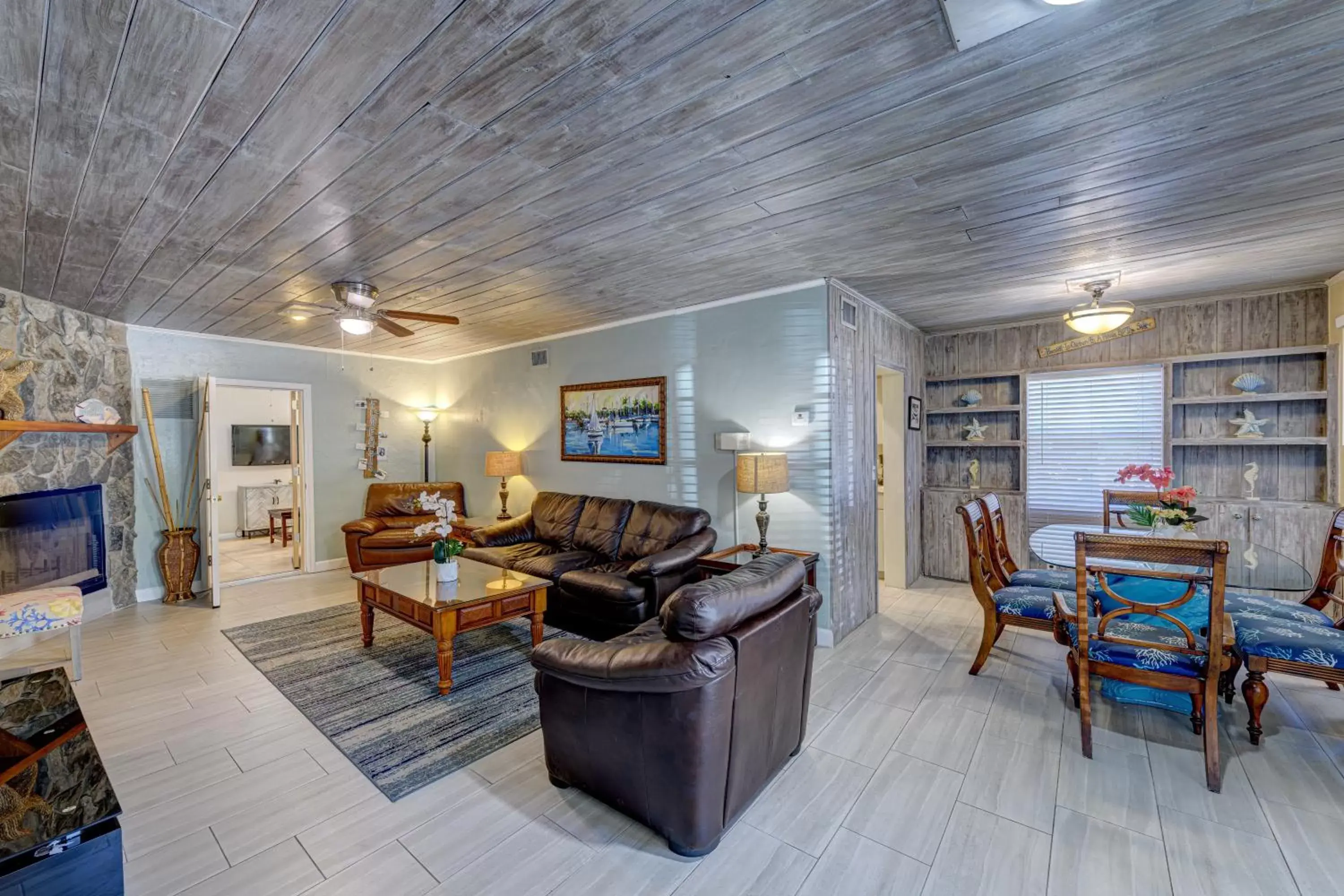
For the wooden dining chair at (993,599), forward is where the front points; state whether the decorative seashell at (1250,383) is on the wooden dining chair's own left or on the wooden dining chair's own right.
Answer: on the wooden dining chair's own left

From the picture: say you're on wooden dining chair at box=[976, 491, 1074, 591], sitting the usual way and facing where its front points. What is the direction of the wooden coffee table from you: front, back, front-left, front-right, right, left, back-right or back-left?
back-right

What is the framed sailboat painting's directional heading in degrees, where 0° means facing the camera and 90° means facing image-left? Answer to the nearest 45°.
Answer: approximately 45°

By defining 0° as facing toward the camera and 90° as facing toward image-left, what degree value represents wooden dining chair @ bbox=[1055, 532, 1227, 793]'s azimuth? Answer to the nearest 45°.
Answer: approximately 180°

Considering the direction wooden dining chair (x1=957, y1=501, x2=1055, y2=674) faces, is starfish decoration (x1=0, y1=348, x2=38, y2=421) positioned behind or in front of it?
behind

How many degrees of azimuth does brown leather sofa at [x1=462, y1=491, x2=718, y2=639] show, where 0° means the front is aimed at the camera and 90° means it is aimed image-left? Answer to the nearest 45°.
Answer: approximately 45°

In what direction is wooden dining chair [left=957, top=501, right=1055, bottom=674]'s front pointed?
to the viewer's right

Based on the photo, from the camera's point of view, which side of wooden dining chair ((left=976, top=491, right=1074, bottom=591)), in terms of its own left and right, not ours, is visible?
right

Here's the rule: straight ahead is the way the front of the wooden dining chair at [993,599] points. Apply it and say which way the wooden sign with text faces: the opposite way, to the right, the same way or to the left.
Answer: to the right
